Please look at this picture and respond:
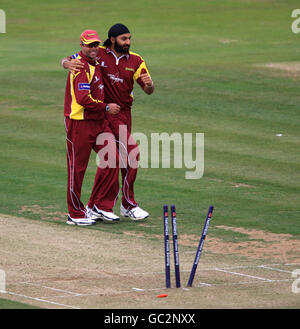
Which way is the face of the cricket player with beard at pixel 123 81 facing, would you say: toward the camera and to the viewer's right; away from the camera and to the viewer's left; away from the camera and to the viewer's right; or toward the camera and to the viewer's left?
toward the camera and to the viewer's right

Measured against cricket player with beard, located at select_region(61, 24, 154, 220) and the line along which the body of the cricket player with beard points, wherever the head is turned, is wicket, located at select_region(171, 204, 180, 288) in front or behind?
in front

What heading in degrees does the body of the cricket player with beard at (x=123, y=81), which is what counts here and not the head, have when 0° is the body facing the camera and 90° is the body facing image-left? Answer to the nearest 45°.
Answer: approximately 315°

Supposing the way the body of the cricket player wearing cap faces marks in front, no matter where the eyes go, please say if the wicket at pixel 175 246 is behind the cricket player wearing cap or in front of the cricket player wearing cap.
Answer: in front

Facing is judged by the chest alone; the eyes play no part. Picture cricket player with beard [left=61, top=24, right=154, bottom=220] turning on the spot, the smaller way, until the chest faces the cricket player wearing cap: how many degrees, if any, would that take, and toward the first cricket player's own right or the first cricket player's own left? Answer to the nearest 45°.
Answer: approximately 90° to the first cricket player's own right

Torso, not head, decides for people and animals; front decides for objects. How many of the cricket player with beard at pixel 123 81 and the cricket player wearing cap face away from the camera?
0

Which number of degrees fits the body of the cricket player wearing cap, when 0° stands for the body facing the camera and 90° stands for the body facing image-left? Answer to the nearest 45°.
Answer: approximately 315°

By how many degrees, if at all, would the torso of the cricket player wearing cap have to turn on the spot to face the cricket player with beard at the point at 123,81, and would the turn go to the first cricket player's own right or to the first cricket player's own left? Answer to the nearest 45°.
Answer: approximately 90° to the first cricket player's own left

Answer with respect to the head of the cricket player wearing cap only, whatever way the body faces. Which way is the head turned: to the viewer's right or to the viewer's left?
to the viewer's right
